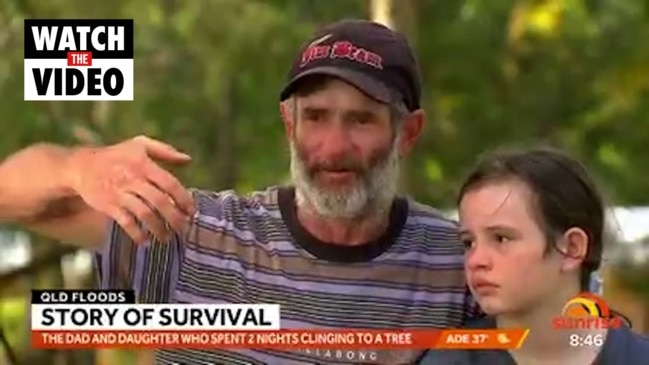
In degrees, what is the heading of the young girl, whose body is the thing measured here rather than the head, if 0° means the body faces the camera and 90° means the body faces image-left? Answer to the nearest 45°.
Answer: approximately 45°

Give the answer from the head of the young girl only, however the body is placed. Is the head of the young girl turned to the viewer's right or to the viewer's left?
to the viewer's left

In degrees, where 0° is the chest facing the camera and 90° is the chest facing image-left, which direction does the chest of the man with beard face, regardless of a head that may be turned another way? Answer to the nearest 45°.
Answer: approximately 0°
